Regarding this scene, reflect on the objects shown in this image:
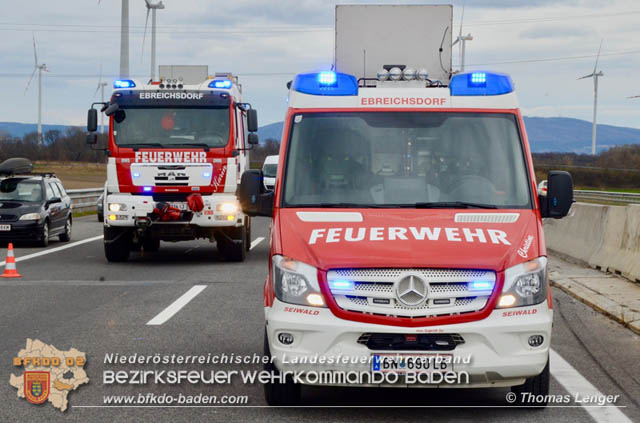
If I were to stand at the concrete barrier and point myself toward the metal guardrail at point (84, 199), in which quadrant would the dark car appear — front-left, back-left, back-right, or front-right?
front-left

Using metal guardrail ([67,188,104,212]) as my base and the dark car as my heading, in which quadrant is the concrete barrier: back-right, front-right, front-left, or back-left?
front-left

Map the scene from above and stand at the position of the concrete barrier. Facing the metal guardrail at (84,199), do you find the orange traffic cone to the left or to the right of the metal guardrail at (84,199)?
left

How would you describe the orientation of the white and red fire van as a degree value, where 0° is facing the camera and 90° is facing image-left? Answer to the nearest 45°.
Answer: approximately 0°

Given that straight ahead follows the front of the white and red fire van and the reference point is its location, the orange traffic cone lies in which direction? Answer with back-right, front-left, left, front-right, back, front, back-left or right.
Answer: back-right

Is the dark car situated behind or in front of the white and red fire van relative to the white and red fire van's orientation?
behind

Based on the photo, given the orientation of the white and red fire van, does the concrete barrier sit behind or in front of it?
behind

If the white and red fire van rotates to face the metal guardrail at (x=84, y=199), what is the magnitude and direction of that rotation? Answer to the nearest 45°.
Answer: approximately 135° to its right
